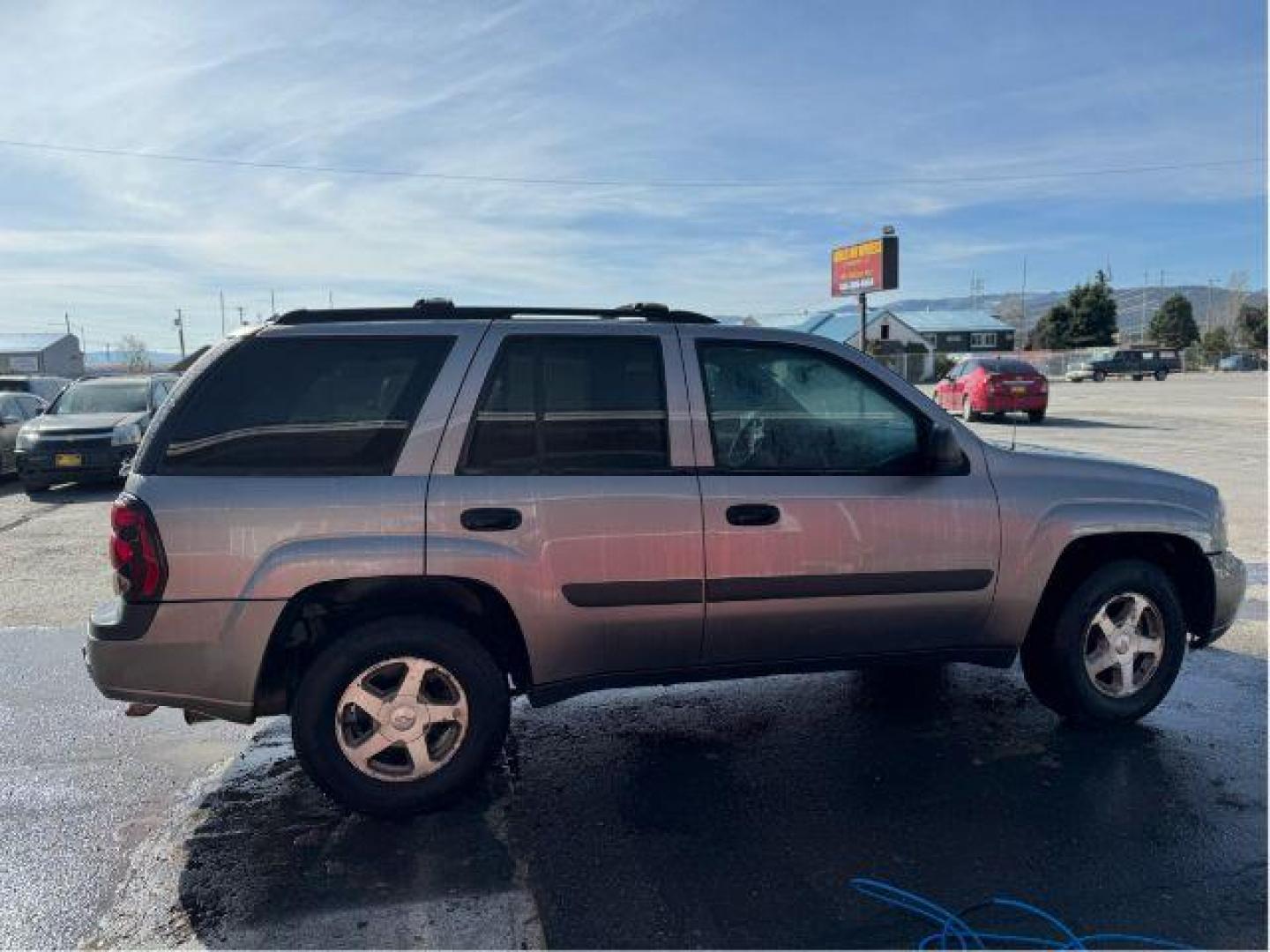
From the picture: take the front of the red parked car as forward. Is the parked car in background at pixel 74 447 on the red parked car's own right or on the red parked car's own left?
on the red parked car's own left

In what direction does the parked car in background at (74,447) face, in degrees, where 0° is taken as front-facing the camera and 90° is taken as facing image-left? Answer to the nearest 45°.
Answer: approximately 45°

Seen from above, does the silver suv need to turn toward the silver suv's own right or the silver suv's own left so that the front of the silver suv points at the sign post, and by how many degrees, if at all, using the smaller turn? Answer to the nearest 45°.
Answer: approximately 90° to the silver suv's own left

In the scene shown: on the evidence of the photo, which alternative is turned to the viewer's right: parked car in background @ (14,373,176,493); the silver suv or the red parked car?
the silver suv

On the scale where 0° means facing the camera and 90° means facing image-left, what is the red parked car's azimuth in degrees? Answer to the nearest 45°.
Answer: approximately 135°

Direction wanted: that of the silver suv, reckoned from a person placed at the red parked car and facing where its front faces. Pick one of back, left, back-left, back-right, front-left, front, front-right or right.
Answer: back-left

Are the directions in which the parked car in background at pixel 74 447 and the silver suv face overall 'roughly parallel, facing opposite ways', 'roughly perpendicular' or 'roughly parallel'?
roughly perpendicular

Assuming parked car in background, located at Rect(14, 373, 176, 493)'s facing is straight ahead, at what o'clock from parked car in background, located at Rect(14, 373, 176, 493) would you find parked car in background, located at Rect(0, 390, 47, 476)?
parked car in background, located at Rect(0, 390, 47, 476) is roughly at 4 o'clock from parked car in background, located at Rect(14, 373, 176, 493).

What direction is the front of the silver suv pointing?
to the viewer's right

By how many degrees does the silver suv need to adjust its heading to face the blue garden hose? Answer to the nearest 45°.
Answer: approximately 45° to its right

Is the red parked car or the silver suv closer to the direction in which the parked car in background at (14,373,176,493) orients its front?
the silver suv
